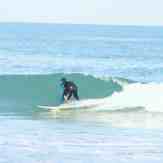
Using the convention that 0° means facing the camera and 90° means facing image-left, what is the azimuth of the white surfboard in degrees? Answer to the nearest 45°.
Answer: approximately 90°
